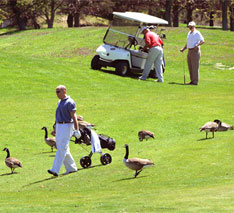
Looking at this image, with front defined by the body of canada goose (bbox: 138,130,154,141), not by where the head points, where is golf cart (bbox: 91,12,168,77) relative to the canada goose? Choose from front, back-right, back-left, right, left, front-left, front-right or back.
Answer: right

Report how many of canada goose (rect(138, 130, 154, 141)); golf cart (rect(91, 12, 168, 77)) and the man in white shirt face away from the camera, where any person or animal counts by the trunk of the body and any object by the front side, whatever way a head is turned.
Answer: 0

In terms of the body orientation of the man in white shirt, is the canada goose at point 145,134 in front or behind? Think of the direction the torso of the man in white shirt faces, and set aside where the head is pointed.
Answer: in front

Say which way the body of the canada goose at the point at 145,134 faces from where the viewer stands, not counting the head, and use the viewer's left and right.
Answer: facing to the left of the viewer

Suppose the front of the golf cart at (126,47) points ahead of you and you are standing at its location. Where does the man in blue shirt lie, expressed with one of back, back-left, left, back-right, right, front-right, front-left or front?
front-left

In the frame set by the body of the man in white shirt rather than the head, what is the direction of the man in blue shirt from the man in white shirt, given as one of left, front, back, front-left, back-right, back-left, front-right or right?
front-left

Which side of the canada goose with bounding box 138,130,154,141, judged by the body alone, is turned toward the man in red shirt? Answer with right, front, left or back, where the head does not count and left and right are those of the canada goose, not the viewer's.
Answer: right

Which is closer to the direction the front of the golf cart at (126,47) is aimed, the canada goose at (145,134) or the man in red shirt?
the canada goose

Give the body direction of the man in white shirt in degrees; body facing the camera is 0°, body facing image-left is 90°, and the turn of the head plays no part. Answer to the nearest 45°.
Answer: approximately 45°

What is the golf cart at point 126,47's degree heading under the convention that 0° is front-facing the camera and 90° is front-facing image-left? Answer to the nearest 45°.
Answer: approximately 45°
